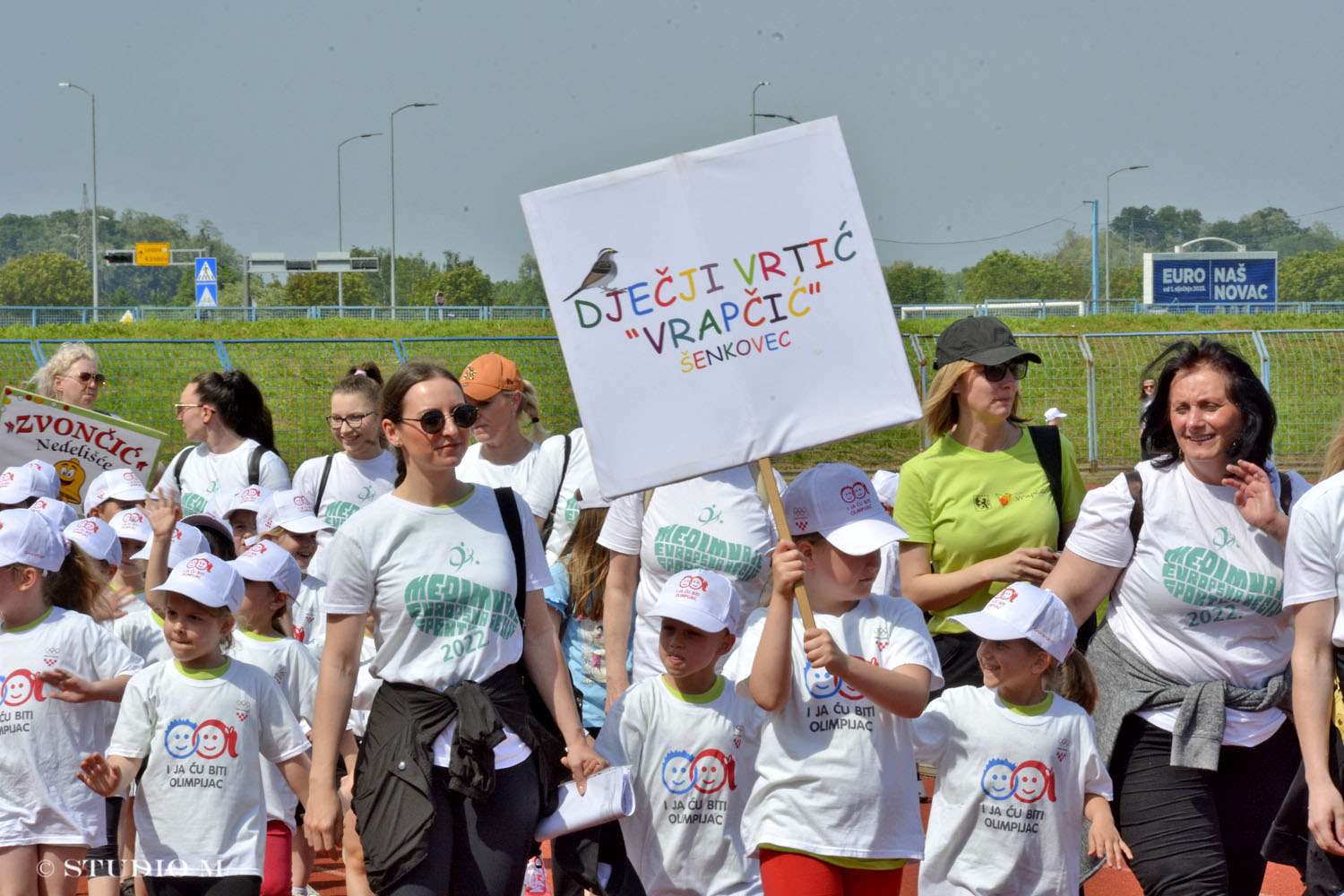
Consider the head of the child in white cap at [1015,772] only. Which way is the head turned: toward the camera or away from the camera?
toward the camera

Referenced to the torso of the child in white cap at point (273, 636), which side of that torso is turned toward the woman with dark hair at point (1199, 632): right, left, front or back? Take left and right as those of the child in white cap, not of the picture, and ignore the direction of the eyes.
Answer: left

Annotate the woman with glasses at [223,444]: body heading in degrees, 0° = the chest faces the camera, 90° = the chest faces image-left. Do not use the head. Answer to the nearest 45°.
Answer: approximately 45°

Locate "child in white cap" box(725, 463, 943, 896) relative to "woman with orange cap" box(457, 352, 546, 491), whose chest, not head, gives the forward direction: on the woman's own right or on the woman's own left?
on the woman's own left

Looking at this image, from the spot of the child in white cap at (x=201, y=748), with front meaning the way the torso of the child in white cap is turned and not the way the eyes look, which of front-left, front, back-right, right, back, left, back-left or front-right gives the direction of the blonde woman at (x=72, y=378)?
back

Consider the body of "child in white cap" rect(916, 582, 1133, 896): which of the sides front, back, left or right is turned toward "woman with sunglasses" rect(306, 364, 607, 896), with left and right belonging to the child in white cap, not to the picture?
right

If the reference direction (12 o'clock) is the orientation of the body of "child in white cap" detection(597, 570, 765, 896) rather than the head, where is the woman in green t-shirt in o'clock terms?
The woman in green t-shirt is roughly at 8 o'clock from the child in white cap.

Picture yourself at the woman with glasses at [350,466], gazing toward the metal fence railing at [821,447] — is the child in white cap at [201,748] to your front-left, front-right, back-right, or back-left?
back-right

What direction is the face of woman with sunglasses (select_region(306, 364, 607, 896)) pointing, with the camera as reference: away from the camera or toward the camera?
toward the camera

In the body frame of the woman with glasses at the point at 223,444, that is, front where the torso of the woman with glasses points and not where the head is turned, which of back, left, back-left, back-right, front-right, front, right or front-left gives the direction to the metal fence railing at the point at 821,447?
back

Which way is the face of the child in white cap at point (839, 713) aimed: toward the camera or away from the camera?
toward the camera

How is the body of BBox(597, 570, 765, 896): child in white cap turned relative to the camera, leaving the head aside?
toward the camera

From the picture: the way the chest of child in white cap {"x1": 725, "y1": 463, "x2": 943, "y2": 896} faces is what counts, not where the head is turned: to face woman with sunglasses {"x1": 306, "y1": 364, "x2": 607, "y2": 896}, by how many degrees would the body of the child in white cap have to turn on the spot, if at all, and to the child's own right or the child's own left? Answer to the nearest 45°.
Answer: approximately 90° to the child's own right

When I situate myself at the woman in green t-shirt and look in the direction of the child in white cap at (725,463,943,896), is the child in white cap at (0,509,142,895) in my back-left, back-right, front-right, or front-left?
front-right

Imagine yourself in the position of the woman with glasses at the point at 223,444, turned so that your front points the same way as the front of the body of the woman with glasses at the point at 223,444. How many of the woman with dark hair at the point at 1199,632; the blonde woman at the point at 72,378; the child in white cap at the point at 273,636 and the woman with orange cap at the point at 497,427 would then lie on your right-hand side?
1

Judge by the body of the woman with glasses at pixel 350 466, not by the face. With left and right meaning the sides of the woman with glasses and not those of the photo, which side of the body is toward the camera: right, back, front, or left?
front
